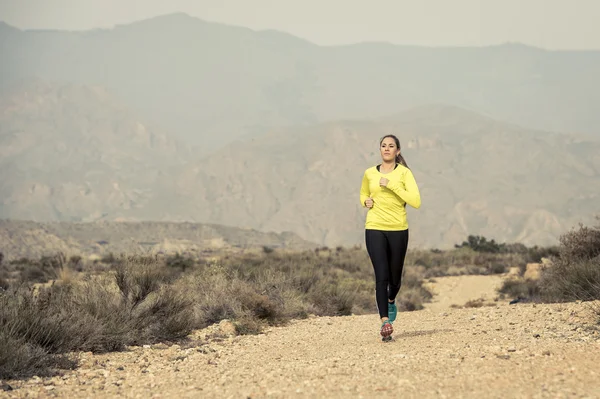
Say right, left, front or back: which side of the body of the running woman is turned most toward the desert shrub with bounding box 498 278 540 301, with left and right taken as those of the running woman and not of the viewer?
back

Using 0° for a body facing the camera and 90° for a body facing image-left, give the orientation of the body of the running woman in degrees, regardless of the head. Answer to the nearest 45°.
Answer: approximately 0°

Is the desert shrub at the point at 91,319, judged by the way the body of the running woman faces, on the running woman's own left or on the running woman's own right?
on the running woman's own right

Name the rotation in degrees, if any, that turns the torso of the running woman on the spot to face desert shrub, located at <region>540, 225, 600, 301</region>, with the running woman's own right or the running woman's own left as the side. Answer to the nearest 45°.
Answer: approximately 135° to the running woman's own left
